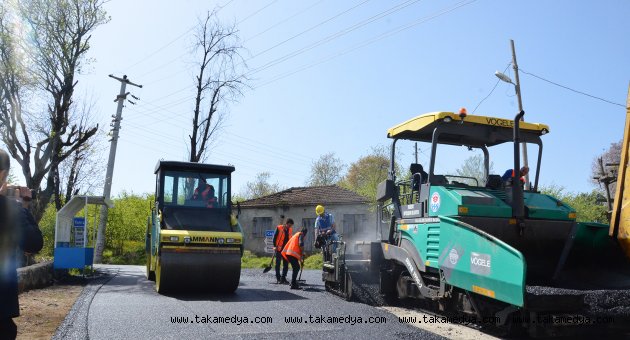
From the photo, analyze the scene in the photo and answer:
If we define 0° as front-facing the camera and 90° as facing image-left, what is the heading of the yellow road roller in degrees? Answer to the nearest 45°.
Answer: approximately 0°

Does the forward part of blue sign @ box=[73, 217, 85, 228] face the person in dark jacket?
yes

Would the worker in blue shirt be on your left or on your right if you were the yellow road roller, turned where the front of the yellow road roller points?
on your left

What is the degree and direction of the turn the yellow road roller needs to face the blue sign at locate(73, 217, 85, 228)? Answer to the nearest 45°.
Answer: approximately 135° to its right

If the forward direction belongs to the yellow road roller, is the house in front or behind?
behind

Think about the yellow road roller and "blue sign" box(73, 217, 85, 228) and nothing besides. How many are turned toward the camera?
2

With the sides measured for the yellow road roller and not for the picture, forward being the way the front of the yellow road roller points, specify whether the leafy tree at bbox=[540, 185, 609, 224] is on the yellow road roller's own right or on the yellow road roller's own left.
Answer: on the yellow road roller's own left

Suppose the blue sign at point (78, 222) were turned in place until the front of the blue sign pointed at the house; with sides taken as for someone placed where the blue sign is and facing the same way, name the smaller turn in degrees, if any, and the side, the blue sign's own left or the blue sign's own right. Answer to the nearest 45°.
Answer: approximately 135° to the blue sign's own left

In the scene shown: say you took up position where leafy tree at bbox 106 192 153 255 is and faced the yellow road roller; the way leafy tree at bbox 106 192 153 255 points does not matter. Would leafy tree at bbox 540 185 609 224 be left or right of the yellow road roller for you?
left

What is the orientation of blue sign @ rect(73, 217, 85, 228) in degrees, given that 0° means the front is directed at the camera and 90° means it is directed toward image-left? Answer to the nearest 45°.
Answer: approximately 0°
